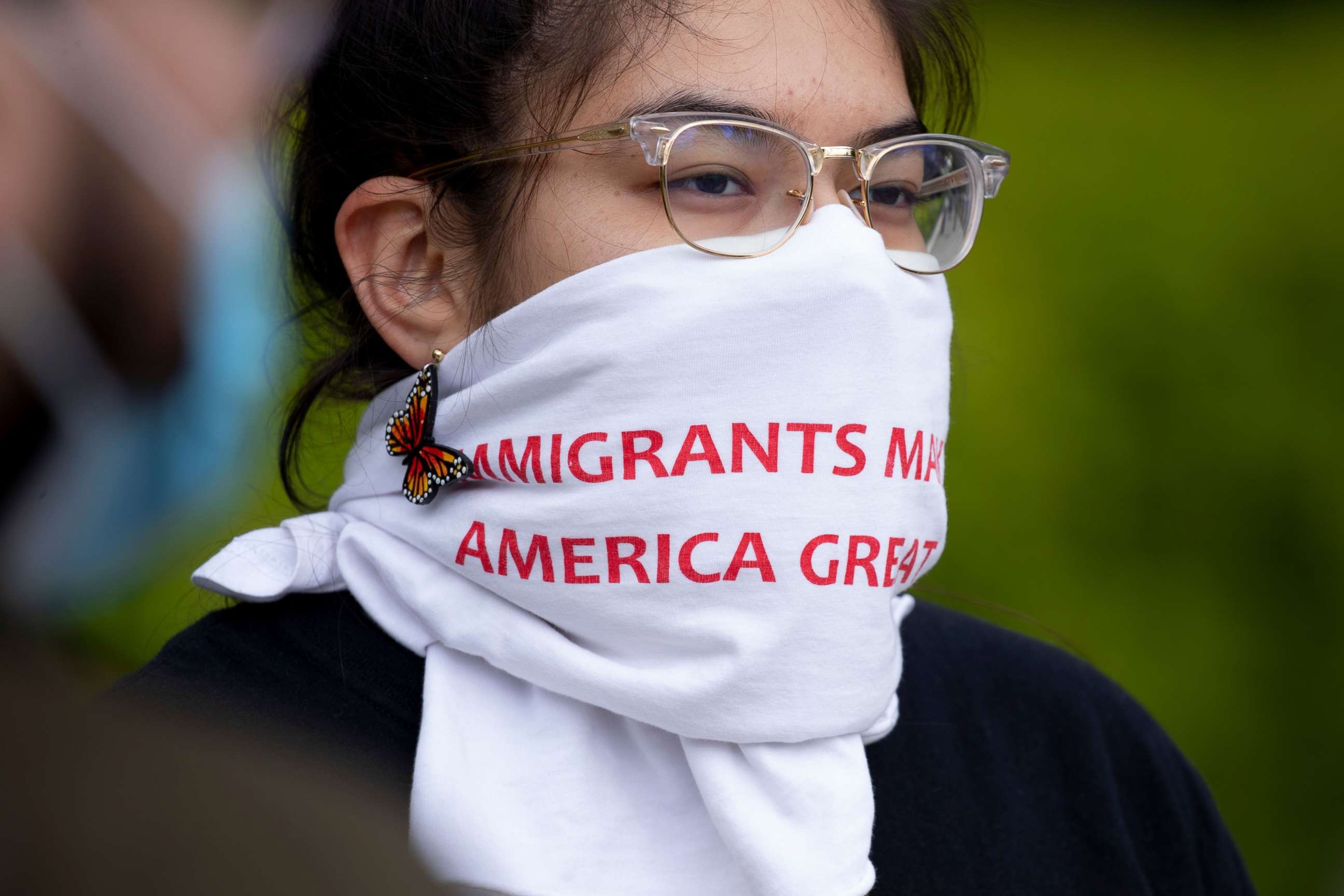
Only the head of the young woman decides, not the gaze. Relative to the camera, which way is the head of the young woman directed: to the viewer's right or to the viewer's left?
to the viewer's right

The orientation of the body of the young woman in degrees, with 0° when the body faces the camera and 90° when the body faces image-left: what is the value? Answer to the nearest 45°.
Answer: approximately 315°
